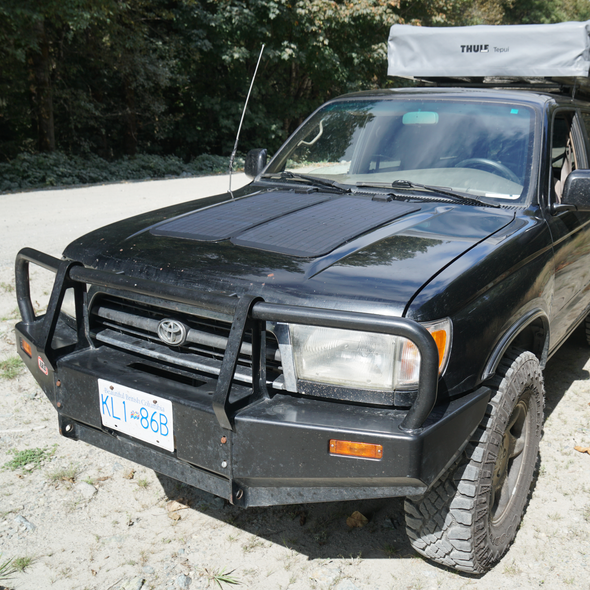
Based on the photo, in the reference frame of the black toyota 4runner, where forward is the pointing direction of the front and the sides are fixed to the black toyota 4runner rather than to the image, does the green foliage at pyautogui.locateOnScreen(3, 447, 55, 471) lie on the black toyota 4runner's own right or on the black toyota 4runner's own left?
on the black toyota 4runner's own right

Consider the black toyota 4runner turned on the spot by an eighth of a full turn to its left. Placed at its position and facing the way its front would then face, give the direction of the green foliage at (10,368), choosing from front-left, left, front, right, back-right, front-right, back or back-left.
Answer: back-right

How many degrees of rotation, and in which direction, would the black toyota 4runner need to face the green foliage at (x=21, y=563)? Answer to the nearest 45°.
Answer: approximately 45° to its right

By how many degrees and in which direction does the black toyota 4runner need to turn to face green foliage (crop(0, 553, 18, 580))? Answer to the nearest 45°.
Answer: approximately 45° to its right

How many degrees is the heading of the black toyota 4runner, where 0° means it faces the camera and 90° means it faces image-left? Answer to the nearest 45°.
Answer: approximately 45°
